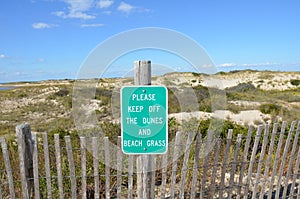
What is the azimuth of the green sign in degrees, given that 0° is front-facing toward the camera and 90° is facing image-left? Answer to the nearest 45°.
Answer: approximately 0°
